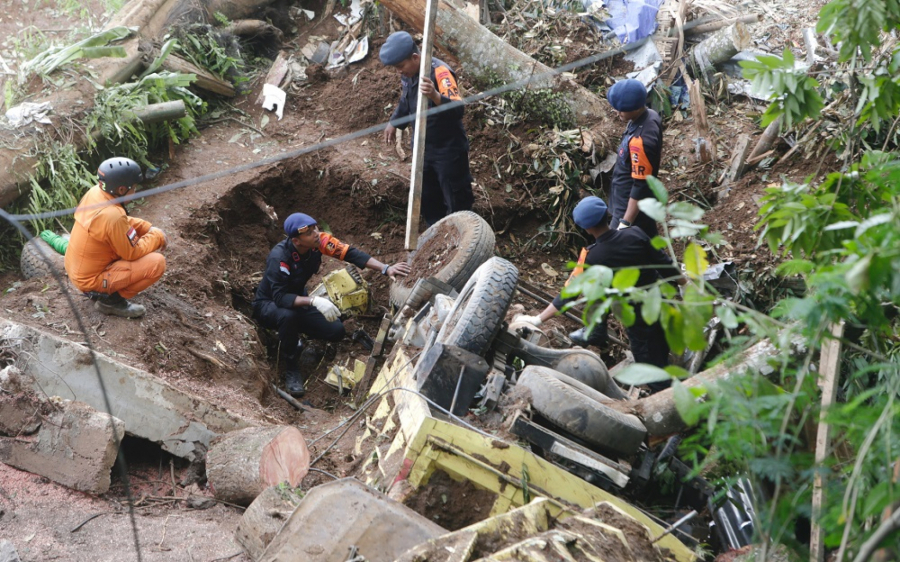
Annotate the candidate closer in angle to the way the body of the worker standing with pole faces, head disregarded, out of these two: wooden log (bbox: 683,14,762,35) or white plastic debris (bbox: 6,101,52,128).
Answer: the white plastic debris

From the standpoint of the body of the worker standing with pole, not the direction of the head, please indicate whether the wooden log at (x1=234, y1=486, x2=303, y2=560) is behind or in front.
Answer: in front

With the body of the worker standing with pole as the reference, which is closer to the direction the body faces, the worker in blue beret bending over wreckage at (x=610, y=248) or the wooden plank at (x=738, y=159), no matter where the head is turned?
the worker in blue beret bending over wreckage

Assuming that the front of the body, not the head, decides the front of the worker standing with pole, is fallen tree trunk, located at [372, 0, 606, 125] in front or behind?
behind

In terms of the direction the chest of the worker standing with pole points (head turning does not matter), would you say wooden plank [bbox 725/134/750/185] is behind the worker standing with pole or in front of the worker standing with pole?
behind

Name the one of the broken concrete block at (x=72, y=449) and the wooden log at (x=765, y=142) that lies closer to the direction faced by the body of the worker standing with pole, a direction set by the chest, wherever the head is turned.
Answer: the broken concrete block

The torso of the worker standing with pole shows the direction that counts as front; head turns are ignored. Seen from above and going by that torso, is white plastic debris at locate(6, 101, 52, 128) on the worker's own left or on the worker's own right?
on the worker's own right

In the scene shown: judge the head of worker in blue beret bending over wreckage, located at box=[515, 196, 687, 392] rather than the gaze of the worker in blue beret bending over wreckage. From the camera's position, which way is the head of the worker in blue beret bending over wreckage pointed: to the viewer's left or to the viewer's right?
to the viewer's left

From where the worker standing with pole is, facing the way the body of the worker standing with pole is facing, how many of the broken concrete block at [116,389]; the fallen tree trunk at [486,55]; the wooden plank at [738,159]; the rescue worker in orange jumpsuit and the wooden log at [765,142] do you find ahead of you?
2

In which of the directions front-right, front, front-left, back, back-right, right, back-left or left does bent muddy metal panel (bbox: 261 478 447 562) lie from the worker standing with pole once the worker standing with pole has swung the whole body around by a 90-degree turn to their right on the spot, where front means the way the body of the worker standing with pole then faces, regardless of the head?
back-left

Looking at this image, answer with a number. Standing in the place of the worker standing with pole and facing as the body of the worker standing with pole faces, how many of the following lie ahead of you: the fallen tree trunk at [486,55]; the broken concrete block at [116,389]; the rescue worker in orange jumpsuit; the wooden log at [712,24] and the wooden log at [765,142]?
2

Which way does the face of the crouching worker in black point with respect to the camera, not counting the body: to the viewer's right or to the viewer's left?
to the viewer's right

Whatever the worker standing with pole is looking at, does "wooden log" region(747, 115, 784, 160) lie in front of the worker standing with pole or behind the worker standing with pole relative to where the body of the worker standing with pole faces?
behind

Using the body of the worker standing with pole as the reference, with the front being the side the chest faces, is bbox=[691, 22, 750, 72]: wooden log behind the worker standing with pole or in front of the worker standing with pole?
behind

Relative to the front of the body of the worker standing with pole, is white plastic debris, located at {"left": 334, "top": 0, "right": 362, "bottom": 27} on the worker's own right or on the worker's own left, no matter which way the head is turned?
on the worker's own right

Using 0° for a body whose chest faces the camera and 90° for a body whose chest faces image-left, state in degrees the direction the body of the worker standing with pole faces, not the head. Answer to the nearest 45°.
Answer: approximately 45°

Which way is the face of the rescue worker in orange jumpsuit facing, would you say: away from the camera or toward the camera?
away from the camera

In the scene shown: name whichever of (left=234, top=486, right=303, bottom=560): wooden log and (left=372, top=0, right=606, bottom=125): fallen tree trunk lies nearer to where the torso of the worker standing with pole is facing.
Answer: the wooden log
